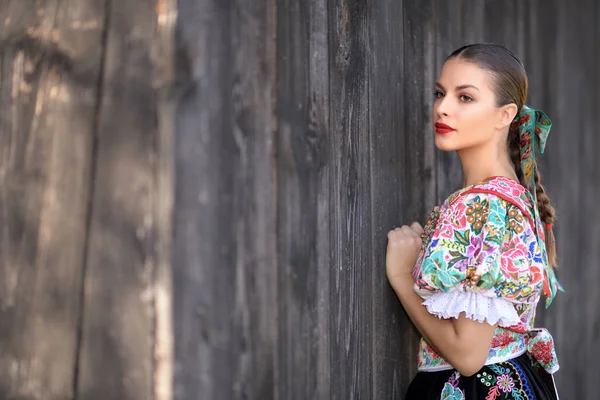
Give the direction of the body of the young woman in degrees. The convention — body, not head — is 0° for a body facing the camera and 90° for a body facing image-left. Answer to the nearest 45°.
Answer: approximately 90°
